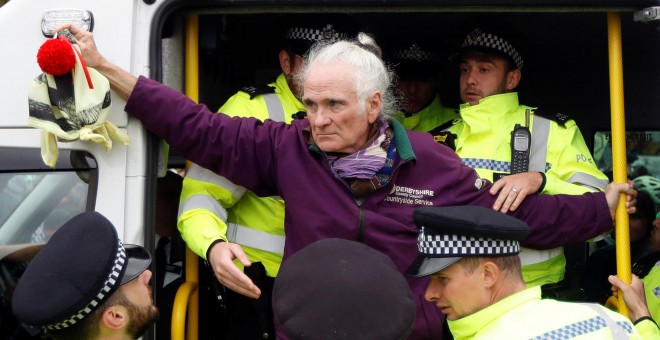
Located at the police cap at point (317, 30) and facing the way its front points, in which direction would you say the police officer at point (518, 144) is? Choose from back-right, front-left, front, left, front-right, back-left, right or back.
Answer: front-left

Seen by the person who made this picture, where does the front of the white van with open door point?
facing to the left of the viewer

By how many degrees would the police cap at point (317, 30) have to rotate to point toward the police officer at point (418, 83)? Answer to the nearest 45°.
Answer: approximately 90° to its left

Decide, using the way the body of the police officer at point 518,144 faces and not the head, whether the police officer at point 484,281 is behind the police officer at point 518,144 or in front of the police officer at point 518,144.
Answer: in front

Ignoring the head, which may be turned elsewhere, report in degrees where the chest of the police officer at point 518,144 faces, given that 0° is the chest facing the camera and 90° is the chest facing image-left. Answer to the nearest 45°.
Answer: approximately 45°

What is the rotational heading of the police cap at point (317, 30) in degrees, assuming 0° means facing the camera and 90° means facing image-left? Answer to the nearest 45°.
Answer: approximately 315°

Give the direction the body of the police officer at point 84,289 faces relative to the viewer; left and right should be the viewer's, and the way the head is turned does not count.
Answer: facing to the right of the viewer
